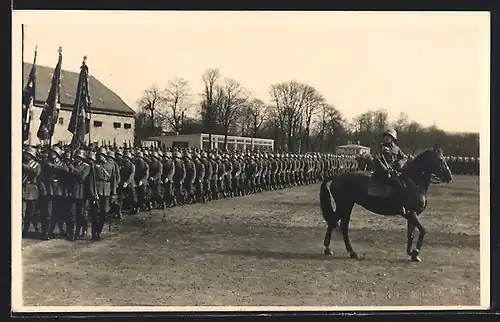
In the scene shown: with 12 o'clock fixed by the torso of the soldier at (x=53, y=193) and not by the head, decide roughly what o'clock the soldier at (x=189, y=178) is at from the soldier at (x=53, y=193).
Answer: the soldier at (x=189, y=178) is roughly at 10 o'clock from the soldier at (x=53, y=193).

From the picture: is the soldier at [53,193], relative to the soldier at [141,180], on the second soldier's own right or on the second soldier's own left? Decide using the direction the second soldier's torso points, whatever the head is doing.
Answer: on the second soldier's own right

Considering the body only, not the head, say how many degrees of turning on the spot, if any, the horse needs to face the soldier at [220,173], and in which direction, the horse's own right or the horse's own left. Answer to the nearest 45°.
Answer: approximately 90° to the horse's own left

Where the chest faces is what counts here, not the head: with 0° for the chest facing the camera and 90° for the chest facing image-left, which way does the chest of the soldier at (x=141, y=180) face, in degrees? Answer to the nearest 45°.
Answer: approximately 315°

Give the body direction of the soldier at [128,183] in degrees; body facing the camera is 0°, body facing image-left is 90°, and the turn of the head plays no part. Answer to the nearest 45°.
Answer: approximately 315°

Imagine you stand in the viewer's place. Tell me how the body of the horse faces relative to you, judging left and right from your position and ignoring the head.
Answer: facing to the right of the viewer
